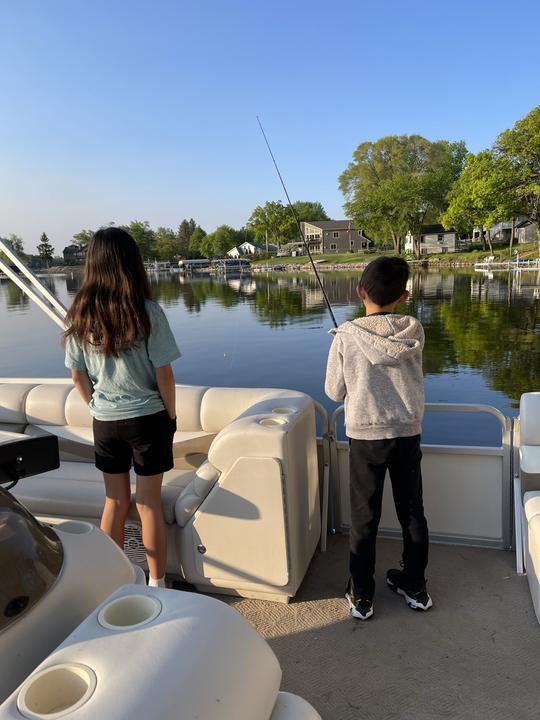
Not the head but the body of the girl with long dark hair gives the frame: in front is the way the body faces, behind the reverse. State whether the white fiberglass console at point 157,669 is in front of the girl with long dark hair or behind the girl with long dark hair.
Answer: behind

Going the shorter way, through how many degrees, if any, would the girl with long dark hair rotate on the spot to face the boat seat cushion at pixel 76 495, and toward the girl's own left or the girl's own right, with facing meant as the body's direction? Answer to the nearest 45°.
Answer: approximately 45° to the girl's own left

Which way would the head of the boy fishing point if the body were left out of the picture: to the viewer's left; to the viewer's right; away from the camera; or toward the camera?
away from the camera

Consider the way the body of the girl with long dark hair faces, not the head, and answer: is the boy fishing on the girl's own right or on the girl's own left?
on the girl's own right

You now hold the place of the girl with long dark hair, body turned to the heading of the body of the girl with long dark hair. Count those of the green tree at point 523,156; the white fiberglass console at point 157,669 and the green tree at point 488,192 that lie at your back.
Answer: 1

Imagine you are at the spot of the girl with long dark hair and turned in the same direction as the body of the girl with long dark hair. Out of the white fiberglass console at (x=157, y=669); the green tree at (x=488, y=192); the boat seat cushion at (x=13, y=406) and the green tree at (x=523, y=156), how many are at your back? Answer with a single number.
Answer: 1

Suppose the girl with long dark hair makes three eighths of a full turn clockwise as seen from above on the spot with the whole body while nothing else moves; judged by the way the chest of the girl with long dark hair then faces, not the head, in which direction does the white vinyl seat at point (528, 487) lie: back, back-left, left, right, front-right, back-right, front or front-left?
front-left

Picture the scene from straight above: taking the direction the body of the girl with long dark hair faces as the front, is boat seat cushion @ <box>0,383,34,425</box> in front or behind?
in front

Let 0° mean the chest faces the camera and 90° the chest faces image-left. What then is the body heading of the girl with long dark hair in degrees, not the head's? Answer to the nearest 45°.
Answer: approximately 180°

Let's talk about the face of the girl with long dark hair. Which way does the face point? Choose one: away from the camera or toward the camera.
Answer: away from the camera

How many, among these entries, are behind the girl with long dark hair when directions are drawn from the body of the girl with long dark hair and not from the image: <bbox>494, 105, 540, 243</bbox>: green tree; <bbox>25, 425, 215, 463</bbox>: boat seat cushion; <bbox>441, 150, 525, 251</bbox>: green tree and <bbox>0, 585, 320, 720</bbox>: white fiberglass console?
1

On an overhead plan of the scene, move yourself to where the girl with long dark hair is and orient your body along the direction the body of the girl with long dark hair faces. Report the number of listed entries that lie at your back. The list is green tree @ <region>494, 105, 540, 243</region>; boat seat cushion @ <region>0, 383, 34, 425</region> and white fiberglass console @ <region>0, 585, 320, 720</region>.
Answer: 1

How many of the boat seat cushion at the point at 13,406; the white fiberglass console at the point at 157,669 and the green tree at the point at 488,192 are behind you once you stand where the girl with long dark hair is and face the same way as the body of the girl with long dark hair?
1
